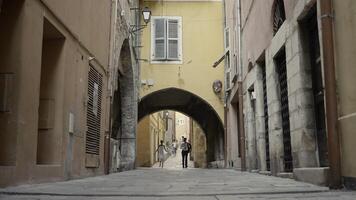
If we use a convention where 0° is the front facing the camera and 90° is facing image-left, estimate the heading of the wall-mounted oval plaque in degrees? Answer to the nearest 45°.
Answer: approximately 0°
